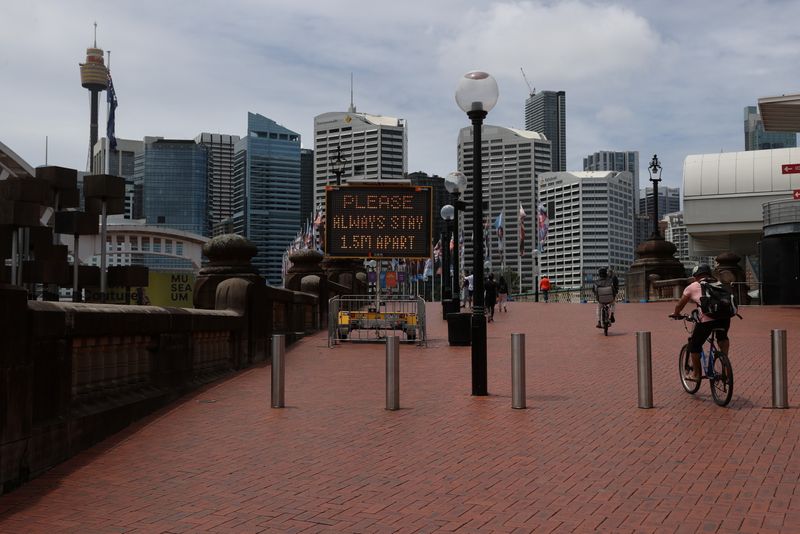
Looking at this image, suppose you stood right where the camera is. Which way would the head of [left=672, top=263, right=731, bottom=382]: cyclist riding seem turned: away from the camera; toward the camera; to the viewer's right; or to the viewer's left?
away from the camera

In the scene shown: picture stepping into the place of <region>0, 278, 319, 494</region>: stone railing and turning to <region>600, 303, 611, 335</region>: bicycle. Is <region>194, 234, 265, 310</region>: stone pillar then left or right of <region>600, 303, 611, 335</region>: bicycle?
left

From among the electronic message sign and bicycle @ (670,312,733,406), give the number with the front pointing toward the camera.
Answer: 1

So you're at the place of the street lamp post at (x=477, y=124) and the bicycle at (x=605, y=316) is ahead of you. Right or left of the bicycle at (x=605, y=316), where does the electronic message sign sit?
left

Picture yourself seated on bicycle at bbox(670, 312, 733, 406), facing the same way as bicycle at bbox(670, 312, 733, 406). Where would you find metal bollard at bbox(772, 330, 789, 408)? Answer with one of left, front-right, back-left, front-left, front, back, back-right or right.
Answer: back-right

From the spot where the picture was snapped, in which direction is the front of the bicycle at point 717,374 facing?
facing away from the viewer and to the left of the viewer

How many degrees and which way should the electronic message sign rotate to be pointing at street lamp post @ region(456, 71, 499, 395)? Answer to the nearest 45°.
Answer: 0° — it already faces it

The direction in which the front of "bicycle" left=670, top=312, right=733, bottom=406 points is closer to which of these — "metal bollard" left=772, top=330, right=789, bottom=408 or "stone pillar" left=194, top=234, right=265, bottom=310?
the stone pillar

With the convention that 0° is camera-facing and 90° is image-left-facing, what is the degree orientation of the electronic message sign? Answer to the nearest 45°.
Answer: approximately 0°

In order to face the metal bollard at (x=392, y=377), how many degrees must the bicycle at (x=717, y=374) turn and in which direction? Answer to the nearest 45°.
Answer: approximately 45° to its left

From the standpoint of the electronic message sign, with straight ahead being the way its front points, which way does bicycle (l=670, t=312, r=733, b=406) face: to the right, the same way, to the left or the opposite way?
the opposite way
